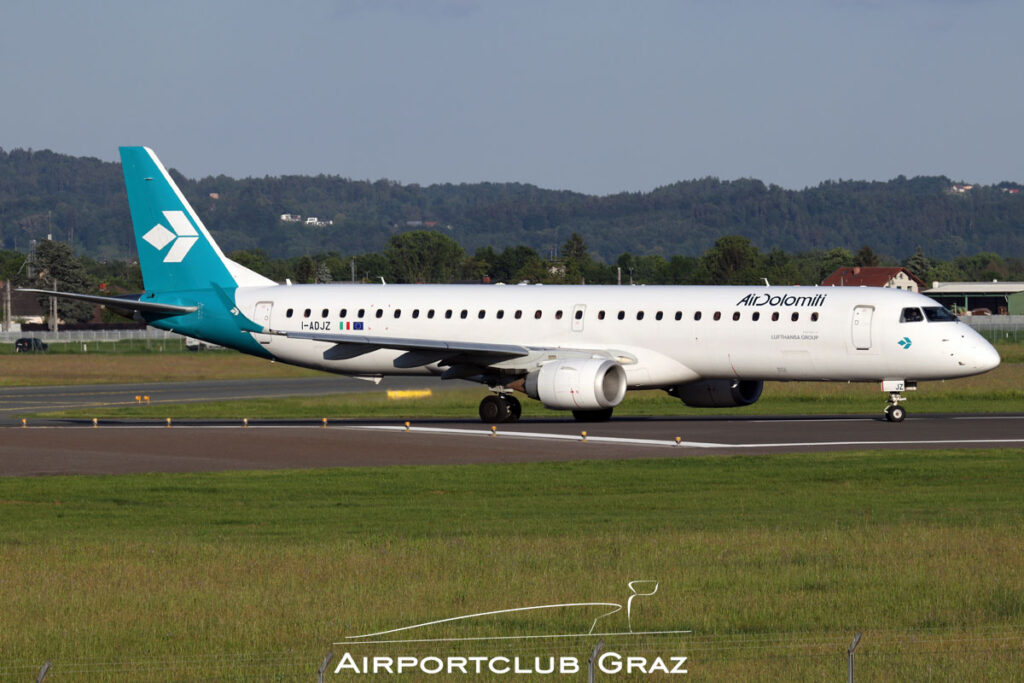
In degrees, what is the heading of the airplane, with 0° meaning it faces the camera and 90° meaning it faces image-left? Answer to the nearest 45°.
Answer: approximately 315°
